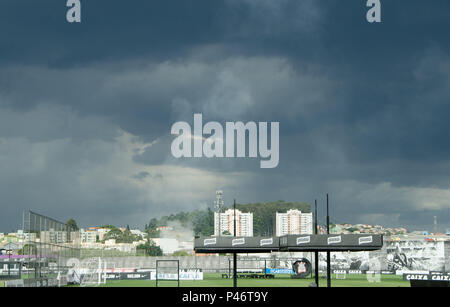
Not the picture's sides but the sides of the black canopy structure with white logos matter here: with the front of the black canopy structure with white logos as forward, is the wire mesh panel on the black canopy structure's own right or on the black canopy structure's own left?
on the black canopy structure's own right

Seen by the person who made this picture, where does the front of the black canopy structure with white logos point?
facing the viewer
